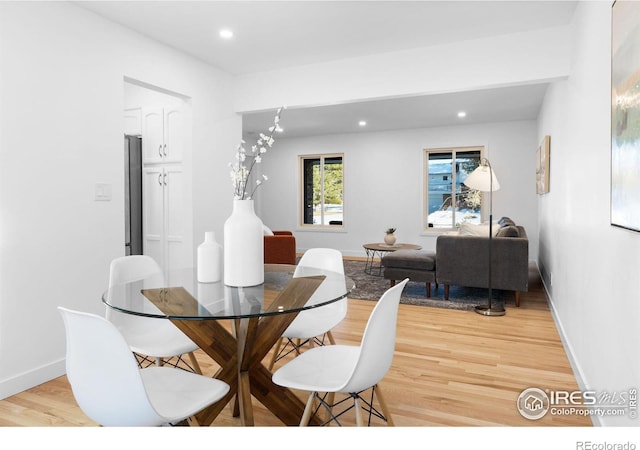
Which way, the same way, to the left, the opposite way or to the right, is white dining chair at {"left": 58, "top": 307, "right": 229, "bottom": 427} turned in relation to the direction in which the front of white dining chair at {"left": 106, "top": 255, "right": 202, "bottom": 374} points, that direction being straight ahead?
to the left

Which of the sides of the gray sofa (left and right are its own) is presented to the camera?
left

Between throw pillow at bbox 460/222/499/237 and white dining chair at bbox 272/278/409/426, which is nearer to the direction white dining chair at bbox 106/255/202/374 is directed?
the white dining chair

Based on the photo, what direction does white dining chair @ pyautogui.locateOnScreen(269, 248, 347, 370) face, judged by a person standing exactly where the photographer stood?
facing the viewer and to the left of the viewer

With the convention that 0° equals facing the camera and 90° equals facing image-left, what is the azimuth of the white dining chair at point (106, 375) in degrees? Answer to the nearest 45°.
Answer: approximately 225°

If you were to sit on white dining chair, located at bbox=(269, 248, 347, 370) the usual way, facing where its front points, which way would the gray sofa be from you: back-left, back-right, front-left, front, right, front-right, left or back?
back

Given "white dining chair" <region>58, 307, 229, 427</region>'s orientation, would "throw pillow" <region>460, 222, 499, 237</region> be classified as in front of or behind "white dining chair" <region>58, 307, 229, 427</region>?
in front

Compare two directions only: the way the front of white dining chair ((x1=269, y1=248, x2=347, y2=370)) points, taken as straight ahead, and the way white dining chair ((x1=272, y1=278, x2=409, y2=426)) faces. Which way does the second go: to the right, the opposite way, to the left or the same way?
to the right

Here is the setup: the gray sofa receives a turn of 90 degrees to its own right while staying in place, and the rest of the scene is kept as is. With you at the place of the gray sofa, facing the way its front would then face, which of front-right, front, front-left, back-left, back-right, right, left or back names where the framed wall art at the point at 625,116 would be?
back

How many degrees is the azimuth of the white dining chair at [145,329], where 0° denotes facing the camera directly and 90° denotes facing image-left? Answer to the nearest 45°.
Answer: approximately 315°

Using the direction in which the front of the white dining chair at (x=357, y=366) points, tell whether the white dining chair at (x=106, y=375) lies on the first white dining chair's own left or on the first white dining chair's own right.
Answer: on the first white dining chair's own left
